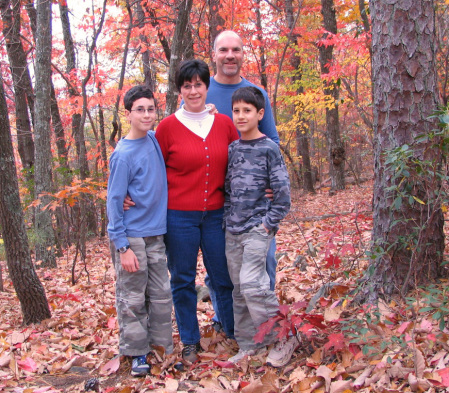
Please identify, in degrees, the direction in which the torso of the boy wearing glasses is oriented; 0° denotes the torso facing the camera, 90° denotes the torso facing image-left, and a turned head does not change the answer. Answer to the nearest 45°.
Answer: approximately 315°

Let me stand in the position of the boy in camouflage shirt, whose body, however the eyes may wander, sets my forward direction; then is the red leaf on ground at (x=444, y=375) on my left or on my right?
on my left

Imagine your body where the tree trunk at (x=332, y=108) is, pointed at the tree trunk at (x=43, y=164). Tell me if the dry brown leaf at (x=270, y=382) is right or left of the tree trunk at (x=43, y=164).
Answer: left

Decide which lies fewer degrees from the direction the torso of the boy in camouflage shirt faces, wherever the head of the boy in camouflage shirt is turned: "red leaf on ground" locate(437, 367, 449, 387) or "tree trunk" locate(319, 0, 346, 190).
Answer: the red leaf on ground

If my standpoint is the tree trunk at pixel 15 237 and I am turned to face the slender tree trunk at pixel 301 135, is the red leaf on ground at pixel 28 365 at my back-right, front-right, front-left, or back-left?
back-right

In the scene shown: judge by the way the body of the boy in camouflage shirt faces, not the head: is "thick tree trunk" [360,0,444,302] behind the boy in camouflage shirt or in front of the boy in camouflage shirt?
behind

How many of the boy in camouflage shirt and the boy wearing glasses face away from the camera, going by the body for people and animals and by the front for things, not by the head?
0

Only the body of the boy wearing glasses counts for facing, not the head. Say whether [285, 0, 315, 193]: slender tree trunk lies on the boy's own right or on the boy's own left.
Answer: on the boy's own left

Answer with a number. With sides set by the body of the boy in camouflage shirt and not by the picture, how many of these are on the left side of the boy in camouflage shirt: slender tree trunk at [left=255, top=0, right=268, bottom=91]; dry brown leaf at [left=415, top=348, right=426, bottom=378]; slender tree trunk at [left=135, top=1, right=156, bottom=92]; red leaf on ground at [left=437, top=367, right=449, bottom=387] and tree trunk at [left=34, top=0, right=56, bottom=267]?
2

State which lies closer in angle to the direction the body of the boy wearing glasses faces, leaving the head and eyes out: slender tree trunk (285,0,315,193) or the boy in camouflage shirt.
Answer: the boy in camouflage shirt

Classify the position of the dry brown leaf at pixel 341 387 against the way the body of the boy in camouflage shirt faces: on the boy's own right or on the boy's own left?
on the boy's own left

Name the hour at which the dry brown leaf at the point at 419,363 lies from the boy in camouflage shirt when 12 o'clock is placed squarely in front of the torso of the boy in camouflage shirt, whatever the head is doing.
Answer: The dry brown leaf is roughly at 9 o'clock from the boy in camouflage shirt.
